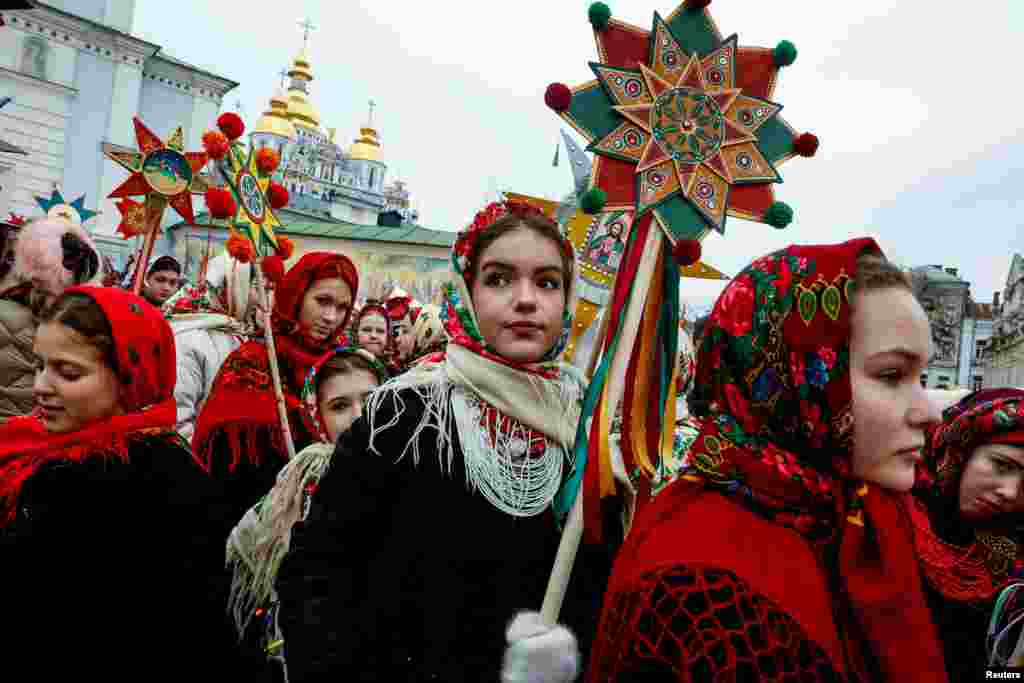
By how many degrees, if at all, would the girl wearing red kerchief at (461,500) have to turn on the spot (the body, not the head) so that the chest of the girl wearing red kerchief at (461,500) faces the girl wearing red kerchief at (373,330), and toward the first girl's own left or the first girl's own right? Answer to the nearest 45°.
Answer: approximately 135° to the first girl's own left

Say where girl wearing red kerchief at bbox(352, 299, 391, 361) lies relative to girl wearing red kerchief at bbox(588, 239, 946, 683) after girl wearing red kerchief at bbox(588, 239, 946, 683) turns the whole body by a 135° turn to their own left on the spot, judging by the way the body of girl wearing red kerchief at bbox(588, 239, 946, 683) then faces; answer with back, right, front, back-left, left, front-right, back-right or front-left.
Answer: front

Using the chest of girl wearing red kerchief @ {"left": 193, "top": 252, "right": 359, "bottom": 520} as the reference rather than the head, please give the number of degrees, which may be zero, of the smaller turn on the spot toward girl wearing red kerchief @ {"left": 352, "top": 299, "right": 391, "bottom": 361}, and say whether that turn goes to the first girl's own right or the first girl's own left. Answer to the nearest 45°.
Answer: approximately 135° to the first girl's own left

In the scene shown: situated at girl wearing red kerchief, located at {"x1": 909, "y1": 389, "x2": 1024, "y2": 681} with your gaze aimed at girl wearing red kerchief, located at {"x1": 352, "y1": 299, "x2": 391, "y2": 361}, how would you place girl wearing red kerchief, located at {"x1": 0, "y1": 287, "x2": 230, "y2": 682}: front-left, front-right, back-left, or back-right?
front-left

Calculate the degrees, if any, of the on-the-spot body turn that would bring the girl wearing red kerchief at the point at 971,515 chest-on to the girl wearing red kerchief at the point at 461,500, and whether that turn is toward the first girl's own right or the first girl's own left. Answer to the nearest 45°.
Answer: approximately 90° to the first girl's own right

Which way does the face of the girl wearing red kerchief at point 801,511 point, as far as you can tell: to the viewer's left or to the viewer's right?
to the viewer's right

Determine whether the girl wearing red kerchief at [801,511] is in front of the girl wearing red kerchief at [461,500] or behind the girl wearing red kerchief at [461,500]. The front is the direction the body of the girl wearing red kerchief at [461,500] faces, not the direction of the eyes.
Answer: in front

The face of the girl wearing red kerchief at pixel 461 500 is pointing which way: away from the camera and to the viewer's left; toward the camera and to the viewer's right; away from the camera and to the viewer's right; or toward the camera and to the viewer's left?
toward the camera and to the viewer's right

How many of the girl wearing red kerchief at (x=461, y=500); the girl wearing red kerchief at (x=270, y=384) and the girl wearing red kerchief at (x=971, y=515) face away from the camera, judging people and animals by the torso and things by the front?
0

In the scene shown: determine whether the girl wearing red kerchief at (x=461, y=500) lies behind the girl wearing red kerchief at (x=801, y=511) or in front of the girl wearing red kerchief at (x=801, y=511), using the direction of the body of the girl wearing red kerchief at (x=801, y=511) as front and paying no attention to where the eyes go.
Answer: behind

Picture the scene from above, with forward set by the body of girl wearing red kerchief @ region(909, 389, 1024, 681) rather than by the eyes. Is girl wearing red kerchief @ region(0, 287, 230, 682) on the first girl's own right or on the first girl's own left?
on the first girl's own right

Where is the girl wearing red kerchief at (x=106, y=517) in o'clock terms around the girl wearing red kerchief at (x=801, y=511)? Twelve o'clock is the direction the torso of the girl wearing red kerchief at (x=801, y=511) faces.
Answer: the girl wearing red kerchief at (x=106, y=517) is roughly at 6 o'clock from the girl wearing red kerchief at (x=801, y=511).

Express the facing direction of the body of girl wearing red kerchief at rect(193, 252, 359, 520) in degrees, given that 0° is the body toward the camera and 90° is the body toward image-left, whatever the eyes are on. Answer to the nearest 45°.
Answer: approximately 315°

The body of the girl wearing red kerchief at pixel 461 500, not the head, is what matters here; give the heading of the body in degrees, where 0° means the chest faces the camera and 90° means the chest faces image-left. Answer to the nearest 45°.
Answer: approximately 315°

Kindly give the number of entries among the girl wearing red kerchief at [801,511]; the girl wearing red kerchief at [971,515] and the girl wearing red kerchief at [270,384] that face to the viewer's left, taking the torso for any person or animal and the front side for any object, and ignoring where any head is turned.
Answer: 0

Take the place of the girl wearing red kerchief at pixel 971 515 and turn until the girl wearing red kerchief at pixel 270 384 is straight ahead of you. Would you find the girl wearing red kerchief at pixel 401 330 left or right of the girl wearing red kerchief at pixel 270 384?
right

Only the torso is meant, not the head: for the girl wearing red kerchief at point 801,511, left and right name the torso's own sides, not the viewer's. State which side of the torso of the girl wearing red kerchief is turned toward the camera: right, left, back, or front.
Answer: right

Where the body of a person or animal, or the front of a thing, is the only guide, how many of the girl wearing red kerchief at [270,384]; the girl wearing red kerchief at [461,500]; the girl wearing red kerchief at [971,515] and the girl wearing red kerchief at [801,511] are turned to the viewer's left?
0

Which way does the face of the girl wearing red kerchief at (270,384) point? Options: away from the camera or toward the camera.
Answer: toward the camera
